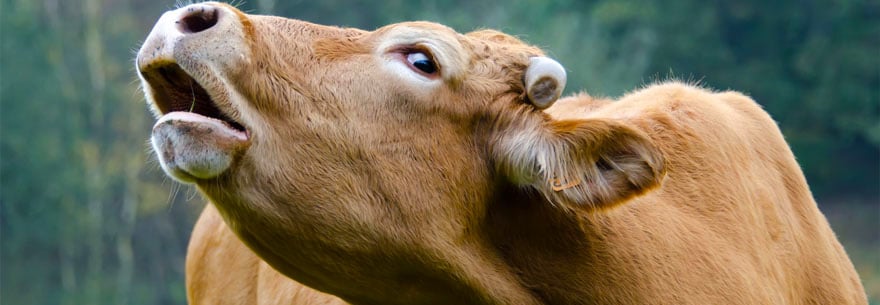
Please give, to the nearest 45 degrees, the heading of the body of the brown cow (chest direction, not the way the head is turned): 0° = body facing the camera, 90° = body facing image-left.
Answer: approximately 45°
